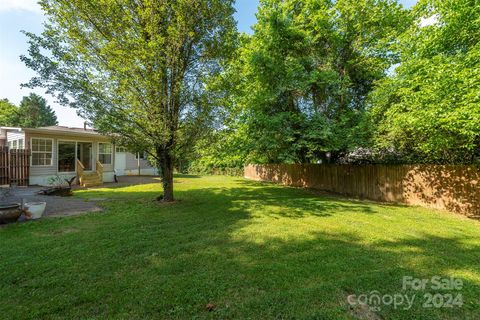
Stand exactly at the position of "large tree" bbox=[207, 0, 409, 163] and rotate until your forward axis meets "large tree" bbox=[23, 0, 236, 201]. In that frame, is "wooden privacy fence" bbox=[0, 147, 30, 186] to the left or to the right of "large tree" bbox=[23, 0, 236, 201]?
right

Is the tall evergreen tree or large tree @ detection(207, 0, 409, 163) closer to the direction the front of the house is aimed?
the large tree

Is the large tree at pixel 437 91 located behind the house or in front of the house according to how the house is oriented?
in front

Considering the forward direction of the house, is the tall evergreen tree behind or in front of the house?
behind

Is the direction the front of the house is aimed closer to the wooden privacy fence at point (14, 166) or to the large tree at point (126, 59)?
the large tree

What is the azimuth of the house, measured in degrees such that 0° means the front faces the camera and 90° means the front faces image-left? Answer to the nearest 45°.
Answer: approximately 315°
